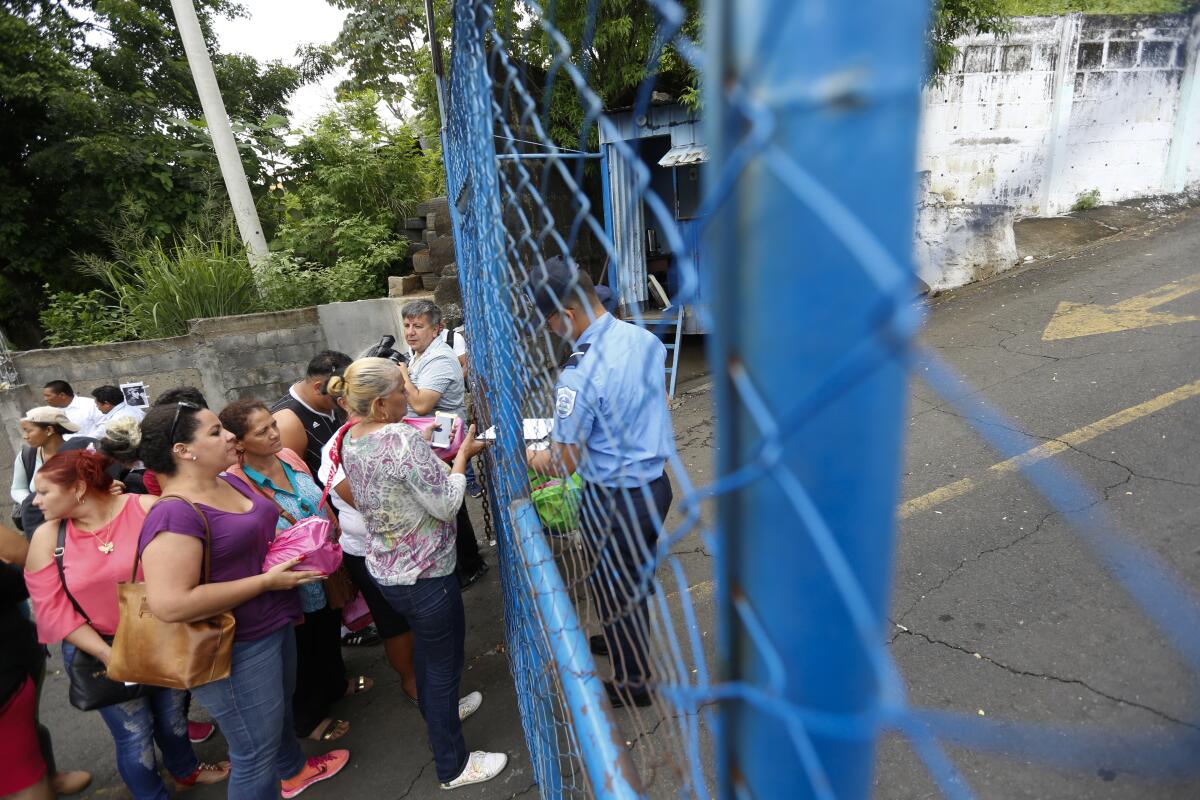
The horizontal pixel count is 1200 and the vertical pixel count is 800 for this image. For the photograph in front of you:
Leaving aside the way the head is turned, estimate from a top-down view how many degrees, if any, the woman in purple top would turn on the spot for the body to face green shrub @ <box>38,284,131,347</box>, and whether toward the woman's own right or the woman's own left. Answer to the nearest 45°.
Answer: approximately 90° to the woman's own left

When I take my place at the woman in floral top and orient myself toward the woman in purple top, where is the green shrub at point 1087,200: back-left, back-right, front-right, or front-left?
back-right

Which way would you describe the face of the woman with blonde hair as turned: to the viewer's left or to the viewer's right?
to the viewer's right

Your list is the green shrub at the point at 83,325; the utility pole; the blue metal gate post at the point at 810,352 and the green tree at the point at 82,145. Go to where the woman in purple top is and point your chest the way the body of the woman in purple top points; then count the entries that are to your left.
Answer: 3

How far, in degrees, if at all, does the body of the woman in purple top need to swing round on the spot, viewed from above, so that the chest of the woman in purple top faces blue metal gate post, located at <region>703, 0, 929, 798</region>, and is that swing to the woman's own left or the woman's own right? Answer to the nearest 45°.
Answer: approximately 90° to the woman's own right

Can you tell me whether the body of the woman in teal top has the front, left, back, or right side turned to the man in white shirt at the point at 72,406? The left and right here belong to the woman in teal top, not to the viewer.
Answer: back

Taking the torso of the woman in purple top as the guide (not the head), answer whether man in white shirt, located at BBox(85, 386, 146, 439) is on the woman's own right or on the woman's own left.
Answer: on the woman's own left

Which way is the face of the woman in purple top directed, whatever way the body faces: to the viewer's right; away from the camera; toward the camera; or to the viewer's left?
to the viewer's right

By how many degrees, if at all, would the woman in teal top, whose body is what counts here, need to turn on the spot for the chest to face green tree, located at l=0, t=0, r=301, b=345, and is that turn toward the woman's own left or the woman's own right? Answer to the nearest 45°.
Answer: approximately 135° to the woman's own left

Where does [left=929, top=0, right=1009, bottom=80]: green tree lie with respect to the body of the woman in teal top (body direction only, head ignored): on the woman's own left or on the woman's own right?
on the woman's own left

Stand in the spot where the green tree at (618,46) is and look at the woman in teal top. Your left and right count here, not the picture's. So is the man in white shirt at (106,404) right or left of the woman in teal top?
right

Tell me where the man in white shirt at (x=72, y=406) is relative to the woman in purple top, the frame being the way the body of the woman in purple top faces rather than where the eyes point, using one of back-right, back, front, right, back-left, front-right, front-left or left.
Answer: left

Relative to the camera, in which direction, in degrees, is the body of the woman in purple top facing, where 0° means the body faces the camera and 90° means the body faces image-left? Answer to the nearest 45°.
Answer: approximately 270°

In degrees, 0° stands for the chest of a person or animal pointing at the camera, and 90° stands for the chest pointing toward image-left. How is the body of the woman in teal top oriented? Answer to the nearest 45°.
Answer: approximately 315°

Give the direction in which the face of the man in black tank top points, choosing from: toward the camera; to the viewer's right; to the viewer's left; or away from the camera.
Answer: to the viewer's right
